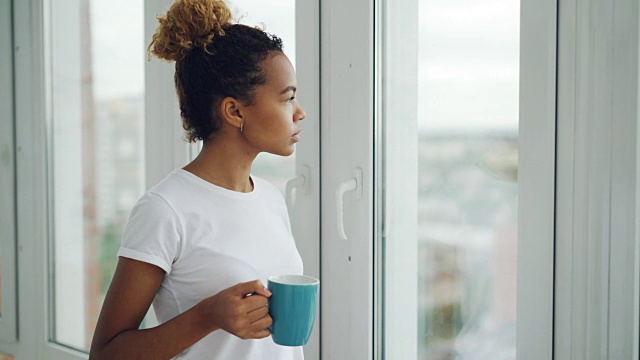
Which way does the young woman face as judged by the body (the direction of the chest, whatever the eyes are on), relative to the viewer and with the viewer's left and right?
facing the viewer and to the right of the viewer

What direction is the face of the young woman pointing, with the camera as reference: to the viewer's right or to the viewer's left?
to the viewer's right
